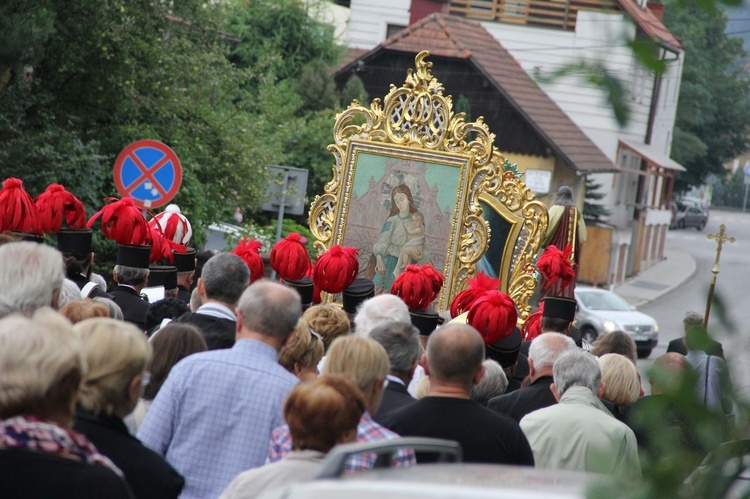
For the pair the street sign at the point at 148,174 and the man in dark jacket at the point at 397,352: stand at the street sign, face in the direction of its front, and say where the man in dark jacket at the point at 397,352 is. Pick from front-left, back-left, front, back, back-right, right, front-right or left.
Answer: front

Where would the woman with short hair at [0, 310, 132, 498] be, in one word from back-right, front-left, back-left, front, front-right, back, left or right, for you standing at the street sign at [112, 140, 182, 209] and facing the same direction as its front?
front

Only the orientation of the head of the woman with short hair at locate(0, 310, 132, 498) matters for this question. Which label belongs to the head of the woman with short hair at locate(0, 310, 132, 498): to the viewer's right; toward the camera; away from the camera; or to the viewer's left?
away from the camera

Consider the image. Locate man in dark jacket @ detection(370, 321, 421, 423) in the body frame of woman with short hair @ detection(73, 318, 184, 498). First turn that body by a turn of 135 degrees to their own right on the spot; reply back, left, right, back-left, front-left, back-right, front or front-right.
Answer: back-left

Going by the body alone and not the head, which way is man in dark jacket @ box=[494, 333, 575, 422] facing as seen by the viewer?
away from the camera

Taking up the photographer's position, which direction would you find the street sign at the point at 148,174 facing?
facing the viewer

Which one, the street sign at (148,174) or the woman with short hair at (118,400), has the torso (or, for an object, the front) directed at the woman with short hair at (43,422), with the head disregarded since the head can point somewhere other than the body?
the street sign

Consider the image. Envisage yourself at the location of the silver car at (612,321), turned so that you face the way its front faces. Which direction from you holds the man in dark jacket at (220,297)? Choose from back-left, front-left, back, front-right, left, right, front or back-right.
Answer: front-right

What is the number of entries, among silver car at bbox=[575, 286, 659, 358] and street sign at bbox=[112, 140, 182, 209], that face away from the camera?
0

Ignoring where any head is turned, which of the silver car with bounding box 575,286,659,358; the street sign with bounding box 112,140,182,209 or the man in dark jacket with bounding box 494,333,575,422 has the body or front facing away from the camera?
the man in dark jacket

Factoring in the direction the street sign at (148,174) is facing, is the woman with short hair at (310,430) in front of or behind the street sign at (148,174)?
in front

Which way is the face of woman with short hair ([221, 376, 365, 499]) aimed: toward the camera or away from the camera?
away from the camera

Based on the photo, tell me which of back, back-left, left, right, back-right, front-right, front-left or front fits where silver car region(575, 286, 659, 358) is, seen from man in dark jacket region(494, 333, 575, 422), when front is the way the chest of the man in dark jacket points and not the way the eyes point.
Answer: front

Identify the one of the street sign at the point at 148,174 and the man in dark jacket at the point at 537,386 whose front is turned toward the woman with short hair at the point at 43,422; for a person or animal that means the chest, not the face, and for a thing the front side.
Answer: the street sign
